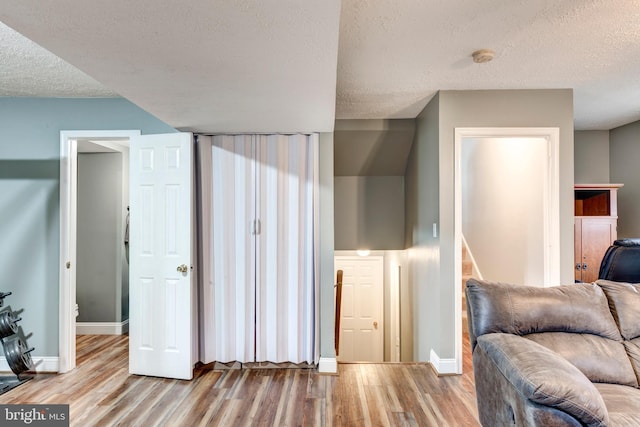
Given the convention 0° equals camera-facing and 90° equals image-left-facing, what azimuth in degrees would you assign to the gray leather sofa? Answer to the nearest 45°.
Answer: approximately 315°

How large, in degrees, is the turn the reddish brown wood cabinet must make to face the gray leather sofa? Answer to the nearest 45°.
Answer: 0° — it already faces it

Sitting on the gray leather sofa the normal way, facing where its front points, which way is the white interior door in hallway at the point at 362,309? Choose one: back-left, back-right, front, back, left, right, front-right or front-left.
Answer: back

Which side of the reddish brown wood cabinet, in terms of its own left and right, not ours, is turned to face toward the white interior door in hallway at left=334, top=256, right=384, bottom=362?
right

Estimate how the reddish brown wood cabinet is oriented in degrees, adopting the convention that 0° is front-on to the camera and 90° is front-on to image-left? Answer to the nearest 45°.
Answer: approximately 0°

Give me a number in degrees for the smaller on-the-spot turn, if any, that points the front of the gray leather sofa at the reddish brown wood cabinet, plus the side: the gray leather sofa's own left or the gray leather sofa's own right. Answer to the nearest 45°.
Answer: approximately 135° to the gray leather sofa's own left
